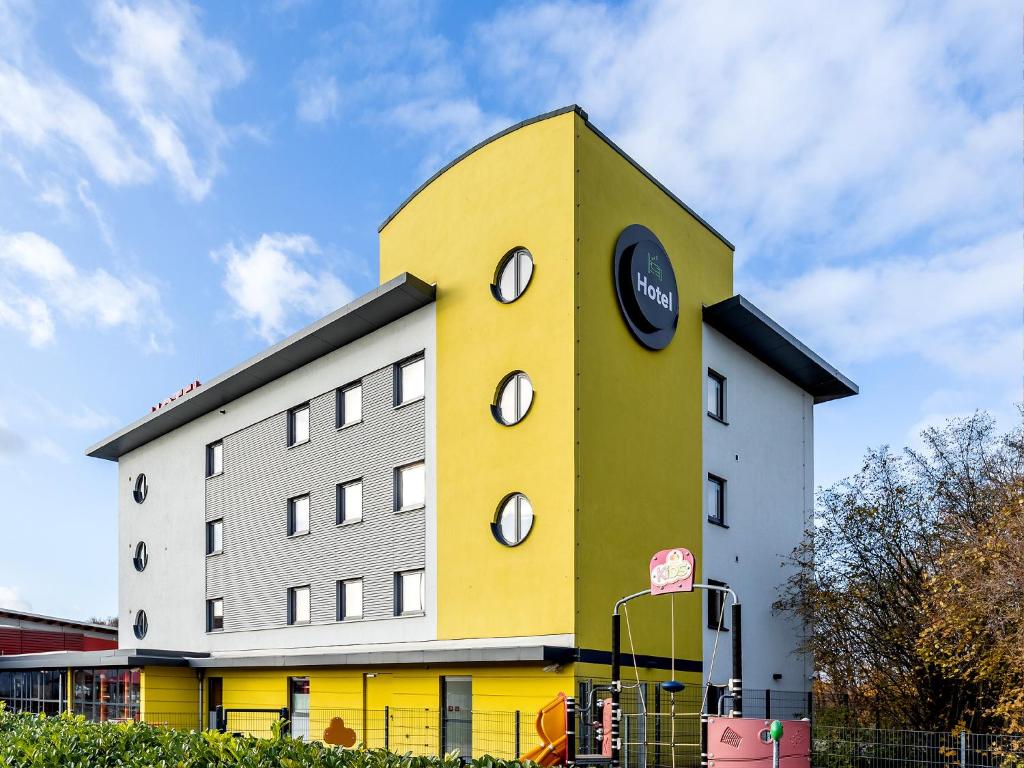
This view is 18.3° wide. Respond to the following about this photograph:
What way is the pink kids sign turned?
toward the camera

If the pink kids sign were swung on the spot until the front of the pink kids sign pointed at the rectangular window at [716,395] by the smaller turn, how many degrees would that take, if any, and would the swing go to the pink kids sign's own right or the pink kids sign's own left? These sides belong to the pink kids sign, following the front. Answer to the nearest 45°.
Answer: approximately 180°

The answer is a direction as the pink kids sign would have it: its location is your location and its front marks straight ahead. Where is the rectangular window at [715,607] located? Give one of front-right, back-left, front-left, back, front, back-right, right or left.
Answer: back

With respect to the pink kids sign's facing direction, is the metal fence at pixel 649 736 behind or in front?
behind
